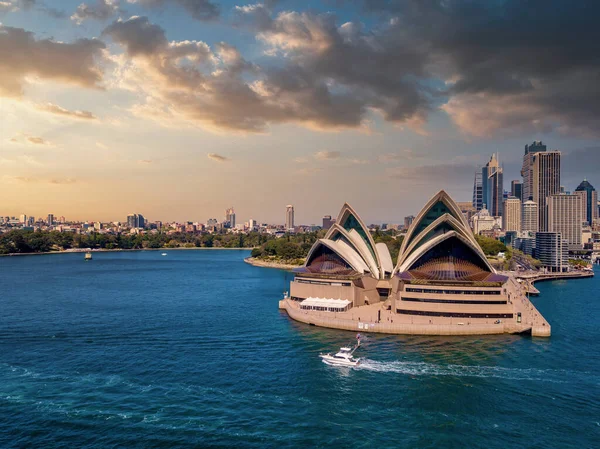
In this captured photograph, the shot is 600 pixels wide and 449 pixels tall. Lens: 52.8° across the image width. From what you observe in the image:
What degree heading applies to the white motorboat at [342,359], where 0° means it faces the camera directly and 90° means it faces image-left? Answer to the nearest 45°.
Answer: approximately 90°
